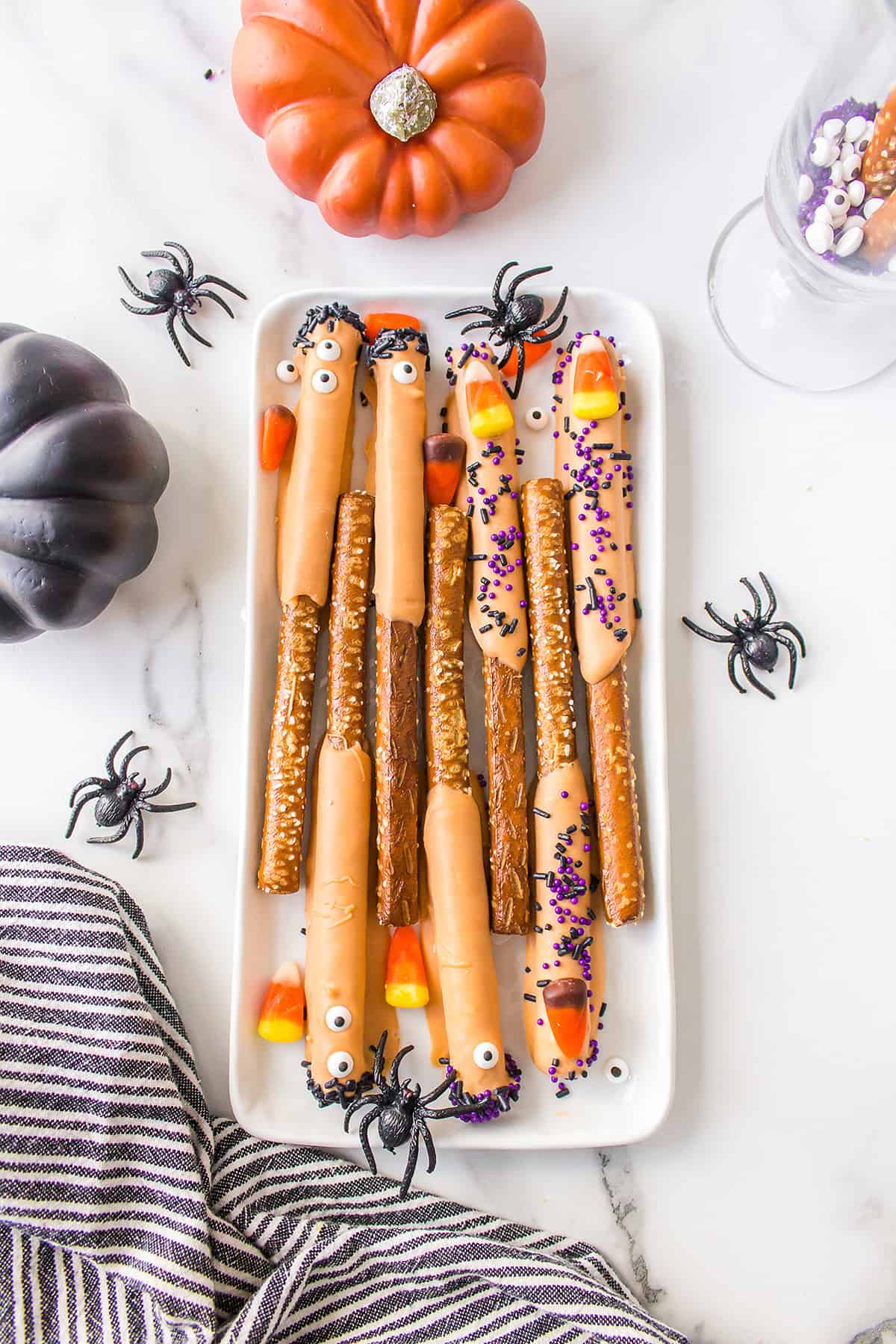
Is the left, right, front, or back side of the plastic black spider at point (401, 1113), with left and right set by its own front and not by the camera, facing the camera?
back

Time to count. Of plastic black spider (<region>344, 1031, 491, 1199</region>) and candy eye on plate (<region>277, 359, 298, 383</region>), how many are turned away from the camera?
1

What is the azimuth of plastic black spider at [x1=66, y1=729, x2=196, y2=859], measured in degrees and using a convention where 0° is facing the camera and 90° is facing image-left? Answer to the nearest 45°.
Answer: approximately 225°
